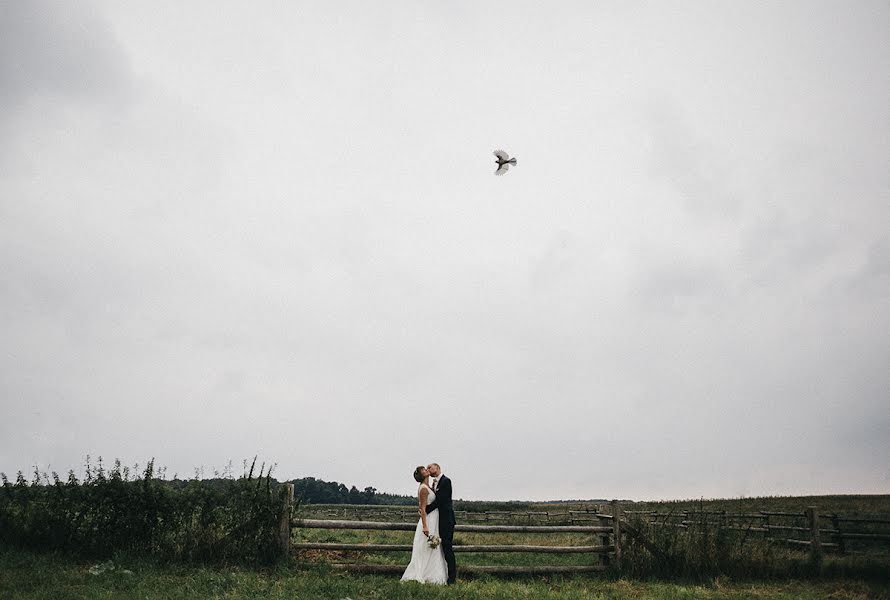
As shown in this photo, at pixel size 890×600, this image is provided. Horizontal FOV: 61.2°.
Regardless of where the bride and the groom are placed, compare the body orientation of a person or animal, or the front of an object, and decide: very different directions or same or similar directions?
very different directions

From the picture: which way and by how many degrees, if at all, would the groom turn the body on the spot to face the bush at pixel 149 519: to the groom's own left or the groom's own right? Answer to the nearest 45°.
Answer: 0° — they already face it

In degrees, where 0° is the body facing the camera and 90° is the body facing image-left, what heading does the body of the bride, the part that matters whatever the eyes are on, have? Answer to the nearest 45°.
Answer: approximately 270°

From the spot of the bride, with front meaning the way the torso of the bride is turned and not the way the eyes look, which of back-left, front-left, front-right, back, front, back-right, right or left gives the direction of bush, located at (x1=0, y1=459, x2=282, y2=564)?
back

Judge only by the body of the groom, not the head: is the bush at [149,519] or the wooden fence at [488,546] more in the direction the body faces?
the bush

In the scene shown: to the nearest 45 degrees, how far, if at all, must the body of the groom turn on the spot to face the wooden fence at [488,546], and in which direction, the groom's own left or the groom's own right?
approximately 135° to the groom's own right

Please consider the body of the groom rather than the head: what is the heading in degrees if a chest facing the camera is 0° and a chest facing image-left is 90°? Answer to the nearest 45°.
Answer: approximately 90°
